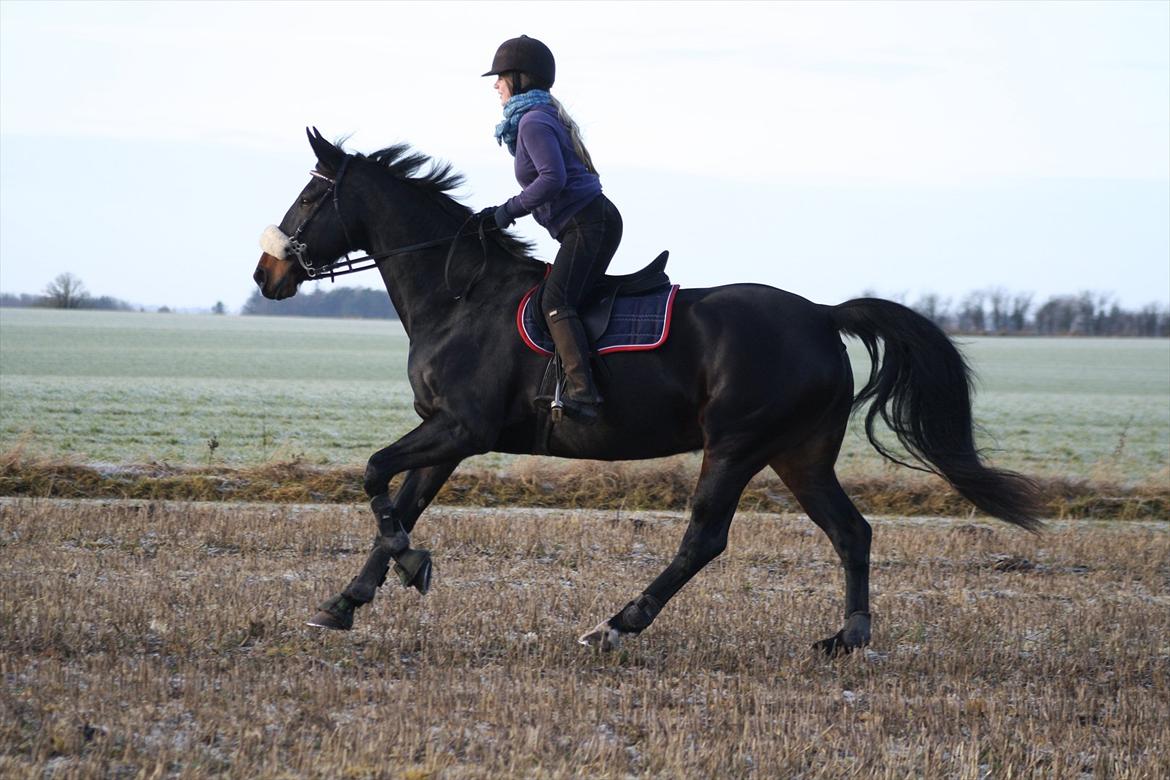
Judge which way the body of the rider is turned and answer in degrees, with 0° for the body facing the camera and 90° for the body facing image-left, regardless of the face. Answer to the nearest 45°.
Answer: approximately 90°

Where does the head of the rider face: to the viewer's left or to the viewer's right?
to the viewer's left

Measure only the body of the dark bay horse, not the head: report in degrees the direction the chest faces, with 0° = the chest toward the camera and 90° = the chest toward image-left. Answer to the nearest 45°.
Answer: approximately 90°
